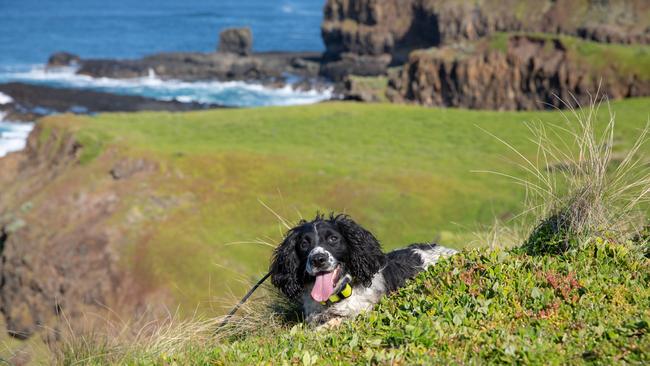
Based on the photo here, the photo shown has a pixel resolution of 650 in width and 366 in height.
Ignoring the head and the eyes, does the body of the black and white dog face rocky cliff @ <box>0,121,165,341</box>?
no

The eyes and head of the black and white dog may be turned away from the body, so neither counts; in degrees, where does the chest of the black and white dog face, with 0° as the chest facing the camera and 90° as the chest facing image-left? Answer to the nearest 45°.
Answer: approximately 45°
